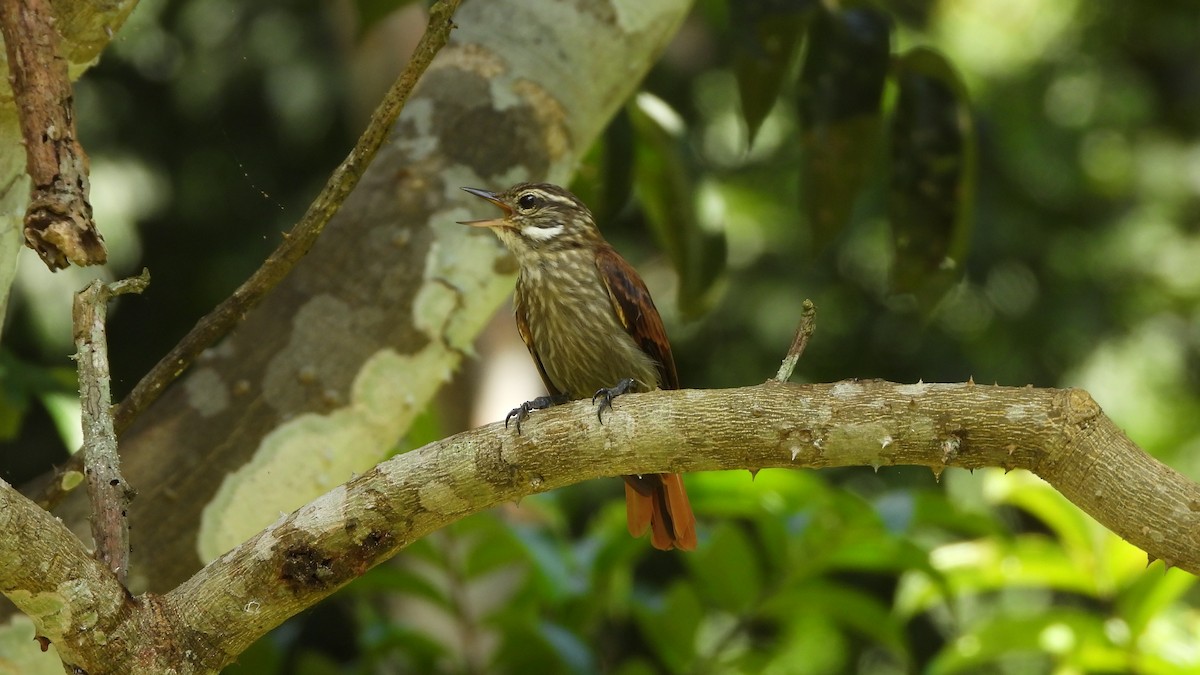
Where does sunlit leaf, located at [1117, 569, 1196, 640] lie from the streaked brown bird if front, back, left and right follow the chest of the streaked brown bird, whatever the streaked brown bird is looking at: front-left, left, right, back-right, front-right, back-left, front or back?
back-left

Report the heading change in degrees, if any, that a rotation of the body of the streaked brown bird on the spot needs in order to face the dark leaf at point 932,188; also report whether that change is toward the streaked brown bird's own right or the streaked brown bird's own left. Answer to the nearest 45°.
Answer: approximately 135° to the streaked brown bird's own left

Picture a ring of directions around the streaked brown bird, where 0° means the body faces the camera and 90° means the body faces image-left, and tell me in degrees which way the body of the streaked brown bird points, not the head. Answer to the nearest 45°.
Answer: approximately 45°

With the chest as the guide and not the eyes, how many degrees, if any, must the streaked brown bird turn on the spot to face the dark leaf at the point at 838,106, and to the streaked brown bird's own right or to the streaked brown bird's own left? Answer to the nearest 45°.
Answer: approximately 135° to the streaked brown bird's own left
